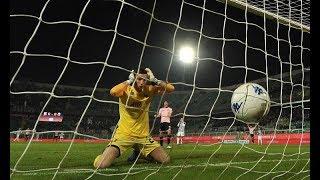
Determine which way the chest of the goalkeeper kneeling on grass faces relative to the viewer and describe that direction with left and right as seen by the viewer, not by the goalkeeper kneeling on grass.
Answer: facing the viewer
